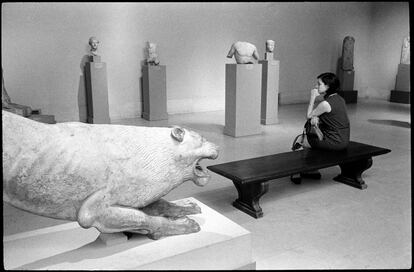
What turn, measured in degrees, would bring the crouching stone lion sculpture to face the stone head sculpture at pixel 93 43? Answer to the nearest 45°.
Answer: approximately 90° to its left

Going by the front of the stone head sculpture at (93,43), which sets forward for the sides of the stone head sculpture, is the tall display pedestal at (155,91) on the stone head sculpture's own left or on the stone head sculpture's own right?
on the stone head sculpture's own left

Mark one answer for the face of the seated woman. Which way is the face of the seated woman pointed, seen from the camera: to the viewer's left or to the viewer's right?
to the viewer's left

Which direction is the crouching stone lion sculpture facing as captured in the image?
to the viewer's right

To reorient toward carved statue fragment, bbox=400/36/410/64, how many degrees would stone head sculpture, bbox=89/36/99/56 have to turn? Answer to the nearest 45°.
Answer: approximately 45° to its left

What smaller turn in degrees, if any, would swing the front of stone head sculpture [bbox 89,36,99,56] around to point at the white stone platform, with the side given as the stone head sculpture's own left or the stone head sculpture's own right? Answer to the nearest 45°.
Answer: approximately 45° to the stone head sculpture's own right
